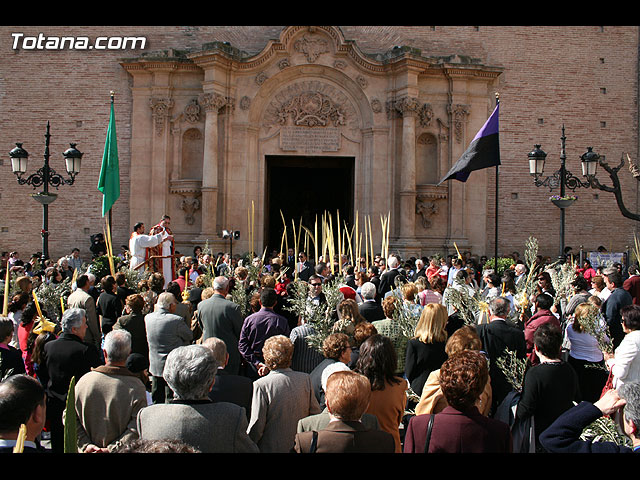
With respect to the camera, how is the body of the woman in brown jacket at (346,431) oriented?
away from the camera

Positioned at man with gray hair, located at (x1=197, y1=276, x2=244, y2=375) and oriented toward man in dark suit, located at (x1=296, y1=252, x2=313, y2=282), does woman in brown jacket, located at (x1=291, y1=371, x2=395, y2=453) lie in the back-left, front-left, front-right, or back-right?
back-right

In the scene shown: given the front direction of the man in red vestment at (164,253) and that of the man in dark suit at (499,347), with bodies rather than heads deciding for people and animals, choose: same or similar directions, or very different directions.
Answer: very different directions

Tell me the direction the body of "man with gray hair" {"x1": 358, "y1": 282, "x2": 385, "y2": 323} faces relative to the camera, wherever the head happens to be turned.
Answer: away from the camera

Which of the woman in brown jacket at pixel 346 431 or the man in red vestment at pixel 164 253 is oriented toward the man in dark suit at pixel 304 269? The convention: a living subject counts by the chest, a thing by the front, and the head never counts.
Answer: the woman in brown jacket

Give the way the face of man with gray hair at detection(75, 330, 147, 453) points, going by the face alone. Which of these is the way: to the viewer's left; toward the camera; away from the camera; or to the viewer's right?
away from the camera

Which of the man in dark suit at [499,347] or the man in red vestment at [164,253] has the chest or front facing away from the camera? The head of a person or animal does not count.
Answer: the man in dark suit

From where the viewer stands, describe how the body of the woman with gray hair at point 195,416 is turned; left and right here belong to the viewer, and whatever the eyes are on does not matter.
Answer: facing away from the viewer

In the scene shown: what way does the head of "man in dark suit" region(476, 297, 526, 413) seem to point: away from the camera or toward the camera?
away from the camera

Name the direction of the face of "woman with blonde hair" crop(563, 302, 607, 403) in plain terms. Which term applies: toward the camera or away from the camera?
away from the camera

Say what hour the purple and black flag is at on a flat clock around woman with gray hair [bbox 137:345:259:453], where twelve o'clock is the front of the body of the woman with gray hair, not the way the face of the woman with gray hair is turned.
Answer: The purple and black flag is roughly at 1 o'clock from the woman with gray hair.

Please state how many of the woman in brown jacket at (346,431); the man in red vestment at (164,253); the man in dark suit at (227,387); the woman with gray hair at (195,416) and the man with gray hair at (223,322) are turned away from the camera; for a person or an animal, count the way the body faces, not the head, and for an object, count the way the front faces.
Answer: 4

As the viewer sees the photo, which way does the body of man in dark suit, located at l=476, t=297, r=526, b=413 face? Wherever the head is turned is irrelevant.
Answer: away from the camera

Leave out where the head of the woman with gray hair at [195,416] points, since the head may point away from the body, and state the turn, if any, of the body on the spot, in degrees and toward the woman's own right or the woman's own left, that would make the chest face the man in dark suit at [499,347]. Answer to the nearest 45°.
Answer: approximately 45° to the woman's own right

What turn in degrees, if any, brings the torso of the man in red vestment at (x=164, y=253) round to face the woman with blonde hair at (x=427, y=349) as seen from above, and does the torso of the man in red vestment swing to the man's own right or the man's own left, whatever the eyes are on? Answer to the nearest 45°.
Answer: approximately 45° to the man's own left

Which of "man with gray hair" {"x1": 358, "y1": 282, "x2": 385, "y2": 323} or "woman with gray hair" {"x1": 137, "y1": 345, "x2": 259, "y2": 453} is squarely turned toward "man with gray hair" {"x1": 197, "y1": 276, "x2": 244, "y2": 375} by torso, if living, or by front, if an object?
"woman with gray hair" {"x1": 137, "y1": 345, "x2": 259, "y2": 453}
